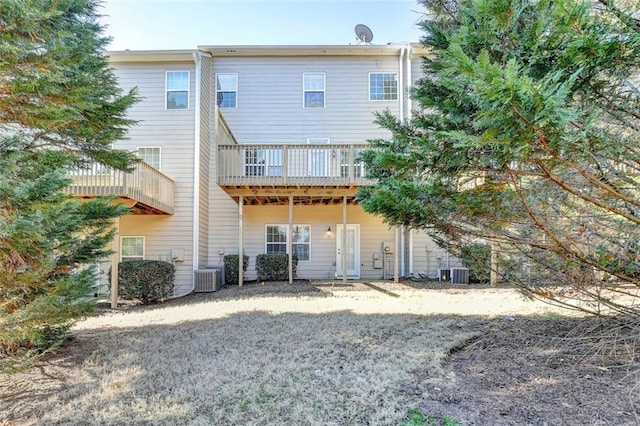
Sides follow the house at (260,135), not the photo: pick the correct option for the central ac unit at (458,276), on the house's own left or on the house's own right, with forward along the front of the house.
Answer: on the house's own right

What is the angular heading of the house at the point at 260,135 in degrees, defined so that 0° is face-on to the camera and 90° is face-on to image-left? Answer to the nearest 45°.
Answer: approximately 180°

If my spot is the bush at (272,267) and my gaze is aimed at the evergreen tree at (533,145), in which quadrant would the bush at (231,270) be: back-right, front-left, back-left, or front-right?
back-right

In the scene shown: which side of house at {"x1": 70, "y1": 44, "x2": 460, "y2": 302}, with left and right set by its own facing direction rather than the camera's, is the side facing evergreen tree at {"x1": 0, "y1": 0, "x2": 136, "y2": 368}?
back
